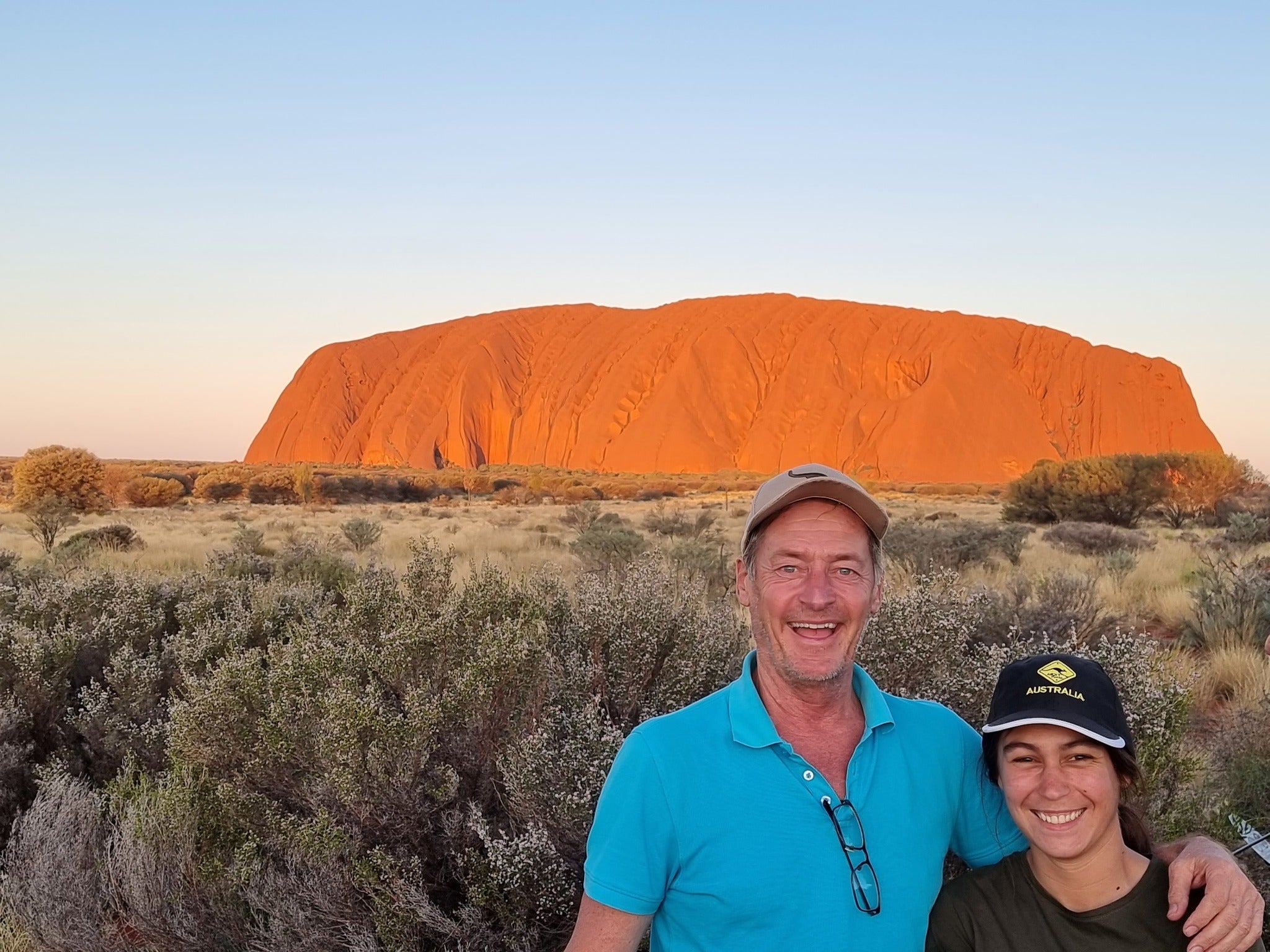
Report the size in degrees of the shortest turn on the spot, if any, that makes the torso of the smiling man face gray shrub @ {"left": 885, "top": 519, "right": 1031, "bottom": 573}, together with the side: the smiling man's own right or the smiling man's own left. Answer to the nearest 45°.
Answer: approximately 180°

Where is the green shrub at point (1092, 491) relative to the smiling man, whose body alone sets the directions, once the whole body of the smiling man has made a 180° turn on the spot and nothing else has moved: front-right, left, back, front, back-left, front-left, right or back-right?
front

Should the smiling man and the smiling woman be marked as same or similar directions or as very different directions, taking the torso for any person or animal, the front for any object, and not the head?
same or similar directions

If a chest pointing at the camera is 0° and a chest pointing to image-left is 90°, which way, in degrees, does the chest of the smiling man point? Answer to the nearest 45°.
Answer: approximately 0°

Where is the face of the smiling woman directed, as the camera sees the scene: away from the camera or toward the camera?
toward the camera

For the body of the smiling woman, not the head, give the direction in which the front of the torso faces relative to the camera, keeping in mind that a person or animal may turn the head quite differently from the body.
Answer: toward the camera

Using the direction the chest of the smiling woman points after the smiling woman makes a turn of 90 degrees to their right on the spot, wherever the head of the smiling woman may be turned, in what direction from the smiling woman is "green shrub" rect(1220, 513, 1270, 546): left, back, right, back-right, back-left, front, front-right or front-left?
right

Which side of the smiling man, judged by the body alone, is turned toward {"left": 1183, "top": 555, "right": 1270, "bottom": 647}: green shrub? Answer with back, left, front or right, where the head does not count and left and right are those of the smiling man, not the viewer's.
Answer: back

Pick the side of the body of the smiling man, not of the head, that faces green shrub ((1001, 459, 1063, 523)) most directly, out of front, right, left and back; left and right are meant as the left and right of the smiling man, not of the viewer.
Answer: back

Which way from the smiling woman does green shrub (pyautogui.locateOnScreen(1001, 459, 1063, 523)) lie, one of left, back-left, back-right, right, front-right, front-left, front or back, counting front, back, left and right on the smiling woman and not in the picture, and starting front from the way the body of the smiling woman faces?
back

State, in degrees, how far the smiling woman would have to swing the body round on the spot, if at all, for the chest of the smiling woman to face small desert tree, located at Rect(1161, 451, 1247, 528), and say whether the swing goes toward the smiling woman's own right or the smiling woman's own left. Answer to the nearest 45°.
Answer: approximately 180°

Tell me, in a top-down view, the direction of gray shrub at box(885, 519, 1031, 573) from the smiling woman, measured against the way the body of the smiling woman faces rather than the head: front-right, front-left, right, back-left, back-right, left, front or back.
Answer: back
